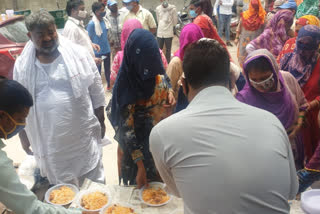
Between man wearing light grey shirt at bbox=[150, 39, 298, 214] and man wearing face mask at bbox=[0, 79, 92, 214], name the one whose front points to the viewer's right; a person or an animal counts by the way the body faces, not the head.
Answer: the man wearing face mask

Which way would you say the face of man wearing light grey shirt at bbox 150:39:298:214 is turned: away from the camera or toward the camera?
away from the camera

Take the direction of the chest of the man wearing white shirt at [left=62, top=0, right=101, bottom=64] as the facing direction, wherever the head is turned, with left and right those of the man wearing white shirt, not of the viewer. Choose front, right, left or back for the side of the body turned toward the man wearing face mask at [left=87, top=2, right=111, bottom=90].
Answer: left

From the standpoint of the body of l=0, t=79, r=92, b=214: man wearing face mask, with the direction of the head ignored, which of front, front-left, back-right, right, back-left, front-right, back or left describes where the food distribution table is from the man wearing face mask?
front

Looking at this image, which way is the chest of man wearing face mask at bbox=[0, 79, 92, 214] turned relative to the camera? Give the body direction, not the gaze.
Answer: to the viewer's right

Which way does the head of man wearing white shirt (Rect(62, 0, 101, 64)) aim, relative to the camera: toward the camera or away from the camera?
toward the camera

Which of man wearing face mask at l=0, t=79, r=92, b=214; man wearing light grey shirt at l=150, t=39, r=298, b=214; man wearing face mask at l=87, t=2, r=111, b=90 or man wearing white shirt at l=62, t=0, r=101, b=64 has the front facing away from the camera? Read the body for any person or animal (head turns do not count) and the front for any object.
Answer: man wearing light grey shirt at l=150, t=39, r=298, b=214

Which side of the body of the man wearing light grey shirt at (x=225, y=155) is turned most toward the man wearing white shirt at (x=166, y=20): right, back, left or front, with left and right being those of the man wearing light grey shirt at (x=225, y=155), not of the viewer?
front

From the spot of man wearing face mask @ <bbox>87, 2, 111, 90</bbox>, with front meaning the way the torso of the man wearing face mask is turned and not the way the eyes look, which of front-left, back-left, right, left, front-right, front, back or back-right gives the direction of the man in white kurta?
front-right

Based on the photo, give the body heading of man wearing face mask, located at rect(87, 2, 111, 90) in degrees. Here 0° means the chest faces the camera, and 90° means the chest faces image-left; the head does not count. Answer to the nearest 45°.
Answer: approximately 315°

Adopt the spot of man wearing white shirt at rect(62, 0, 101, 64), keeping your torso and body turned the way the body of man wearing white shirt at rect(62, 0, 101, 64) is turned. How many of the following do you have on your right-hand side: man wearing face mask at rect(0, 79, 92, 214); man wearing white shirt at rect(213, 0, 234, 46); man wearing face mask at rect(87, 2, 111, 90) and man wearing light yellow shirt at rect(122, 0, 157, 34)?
1

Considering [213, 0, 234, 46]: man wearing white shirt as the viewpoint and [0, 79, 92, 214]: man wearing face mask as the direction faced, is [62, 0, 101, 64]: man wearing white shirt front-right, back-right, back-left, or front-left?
front-right

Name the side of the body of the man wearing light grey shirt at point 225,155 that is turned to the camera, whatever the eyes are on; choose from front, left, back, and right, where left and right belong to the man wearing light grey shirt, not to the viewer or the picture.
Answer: back
